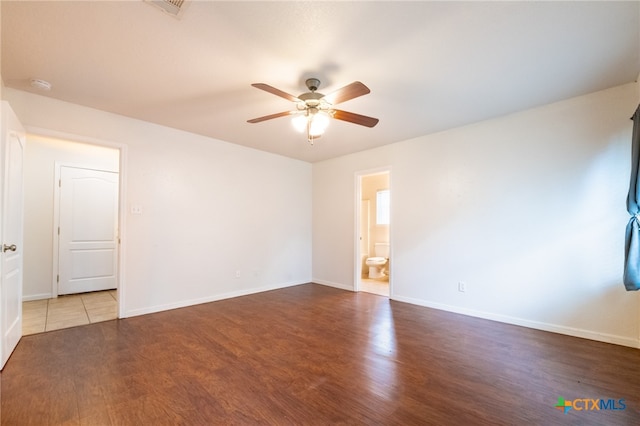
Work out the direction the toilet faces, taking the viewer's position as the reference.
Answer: facing the viewer and to the left of the viewer

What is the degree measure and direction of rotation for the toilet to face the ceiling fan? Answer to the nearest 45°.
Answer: approximately 45° to its left

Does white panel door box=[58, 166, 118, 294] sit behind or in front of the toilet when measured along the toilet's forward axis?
in front

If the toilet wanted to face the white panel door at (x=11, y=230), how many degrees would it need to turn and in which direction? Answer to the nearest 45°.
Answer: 0° — it already faces it

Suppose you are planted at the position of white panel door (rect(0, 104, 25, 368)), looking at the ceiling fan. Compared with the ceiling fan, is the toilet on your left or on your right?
left

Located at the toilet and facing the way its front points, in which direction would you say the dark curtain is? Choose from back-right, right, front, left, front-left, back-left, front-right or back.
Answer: left
